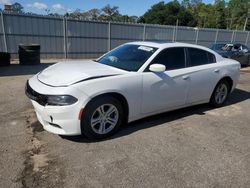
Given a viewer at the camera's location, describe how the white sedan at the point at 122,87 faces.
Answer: facing the viewer and to the left of the viewer

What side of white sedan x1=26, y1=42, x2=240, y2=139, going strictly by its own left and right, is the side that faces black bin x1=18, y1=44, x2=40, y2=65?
right

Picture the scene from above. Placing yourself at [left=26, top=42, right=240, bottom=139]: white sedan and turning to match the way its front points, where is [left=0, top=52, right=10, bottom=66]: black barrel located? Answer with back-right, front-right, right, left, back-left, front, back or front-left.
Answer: right
